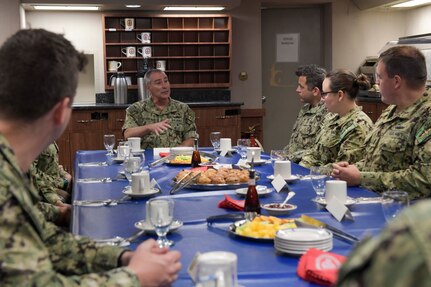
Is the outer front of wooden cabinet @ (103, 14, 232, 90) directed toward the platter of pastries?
yes

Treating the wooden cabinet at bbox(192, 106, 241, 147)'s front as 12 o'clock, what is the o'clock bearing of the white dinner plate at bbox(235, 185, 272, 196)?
The white dinner plate is roughly at 12 o'clock from the wooden cabinet.

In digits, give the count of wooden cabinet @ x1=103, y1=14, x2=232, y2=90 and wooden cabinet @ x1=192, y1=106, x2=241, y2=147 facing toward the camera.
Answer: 2

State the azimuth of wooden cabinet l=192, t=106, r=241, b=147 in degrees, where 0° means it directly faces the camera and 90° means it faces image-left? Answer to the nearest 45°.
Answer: approximately 0°

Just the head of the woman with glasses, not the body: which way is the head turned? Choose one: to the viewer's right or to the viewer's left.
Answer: to the viewer's left

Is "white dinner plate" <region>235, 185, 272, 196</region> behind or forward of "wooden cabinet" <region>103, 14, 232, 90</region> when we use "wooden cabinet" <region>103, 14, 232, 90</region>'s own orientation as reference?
forward

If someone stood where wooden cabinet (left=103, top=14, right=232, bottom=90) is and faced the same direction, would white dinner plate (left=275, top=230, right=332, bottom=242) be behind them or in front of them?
in front

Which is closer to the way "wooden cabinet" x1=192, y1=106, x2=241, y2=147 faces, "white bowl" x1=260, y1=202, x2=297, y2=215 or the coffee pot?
the white bowl

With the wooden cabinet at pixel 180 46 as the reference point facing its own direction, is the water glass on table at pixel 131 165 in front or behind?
in front
